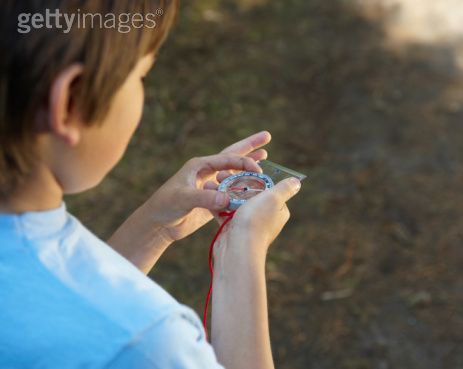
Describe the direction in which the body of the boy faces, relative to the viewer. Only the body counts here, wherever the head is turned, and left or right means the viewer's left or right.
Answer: facing away from the viewer and to the right of the viewer

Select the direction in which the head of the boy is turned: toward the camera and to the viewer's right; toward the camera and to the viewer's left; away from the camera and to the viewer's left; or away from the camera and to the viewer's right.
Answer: away from the camera and to the viewer's right
